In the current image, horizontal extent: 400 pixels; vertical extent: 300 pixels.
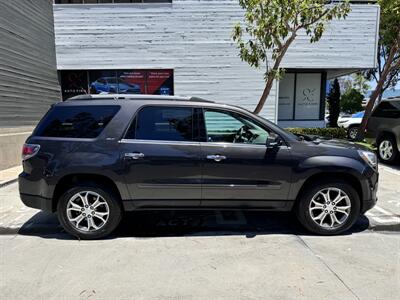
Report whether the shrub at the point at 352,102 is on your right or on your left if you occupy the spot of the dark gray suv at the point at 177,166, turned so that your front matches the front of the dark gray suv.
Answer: on your left

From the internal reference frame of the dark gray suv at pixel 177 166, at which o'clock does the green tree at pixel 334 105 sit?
The green tree is roughly at 10 o'clock from the dark gray suv.

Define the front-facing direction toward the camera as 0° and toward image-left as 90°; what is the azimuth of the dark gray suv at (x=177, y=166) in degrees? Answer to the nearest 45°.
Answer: approximately 270°
